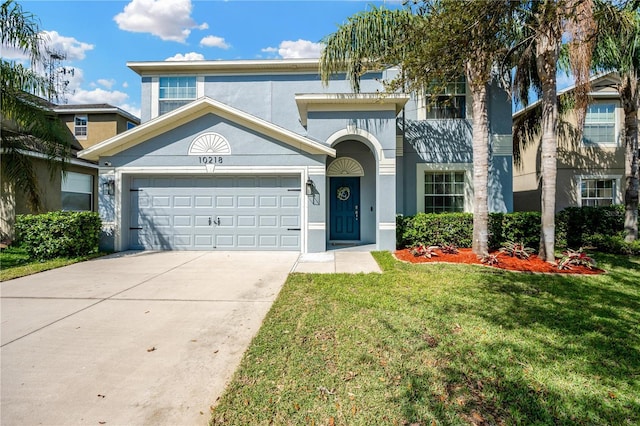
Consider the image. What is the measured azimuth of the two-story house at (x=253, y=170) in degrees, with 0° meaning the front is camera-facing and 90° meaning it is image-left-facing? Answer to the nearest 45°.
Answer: approximately 0°

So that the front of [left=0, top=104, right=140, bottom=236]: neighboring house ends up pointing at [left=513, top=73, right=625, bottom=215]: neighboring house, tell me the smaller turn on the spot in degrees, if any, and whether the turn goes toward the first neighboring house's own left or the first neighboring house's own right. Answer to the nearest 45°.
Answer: approximately 45° to the first neighboring house's own left

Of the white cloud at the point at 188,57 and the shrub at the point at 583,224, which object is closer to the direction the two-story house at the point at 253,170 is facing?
the shrub

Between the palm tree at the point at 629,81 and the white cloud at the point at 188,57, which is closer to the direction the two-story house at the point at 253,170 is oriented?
the palm tree

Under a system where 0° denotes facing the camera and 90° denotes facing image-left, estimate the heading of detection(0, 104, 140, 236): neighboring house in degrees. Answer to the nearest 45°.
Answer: approximately 0°

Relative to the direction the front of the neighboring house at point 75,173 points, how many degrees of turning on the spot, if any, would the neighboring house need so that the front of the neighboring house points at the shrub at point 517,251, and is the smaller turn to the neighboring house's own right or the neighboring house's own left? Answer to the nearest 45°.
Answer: approximately 45° to the neighboring house's own left

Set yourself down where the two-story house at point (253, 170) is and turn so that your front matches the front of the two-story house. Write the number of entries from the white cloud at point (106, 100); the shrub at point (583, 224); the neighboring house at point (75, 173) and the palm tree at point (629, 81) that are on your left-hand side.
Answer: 2
